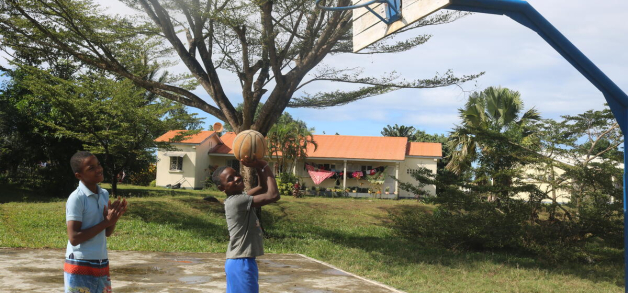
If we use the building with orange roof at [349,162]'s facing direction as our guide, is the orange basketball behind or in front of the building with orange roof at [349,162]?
in front

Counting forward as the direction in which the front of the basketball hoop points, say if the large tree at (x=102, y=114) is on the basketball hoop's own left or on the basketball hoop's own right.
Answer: on the basketball hoop's own right

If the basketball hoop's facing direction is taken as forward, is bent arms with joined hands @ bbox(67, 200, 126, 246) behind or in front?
in front

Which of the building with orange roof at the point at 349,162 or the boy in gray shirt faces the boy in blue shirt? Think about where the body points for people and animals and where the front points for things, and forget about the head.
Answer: the building with orange roof

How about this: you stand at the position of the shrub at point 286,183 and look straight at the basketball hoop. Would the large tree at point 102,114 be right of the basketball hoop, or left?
right

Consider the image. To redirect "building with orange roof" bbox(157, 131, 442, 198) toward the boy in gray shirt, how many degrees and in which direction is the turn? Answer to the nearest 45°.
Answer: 0° — it already faces them

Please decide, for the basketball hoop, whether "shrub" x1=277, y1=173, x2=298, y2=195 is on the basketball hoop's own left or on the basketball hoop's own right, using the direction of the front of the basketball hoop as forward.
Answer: on the basketball hoop's own right

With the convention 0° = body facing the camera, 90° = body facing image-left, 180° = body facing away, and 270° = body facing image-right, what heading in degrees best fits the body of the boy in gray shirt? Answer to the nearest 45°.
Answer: approximately 270°

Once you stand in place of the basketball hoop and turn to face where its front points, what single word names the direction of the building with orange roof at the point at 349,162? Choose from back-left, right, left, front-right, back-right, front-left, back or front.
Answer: back-right

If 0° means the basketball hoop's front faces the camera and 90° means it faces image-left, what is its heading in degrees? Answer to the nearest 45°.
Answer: approximately 45°
